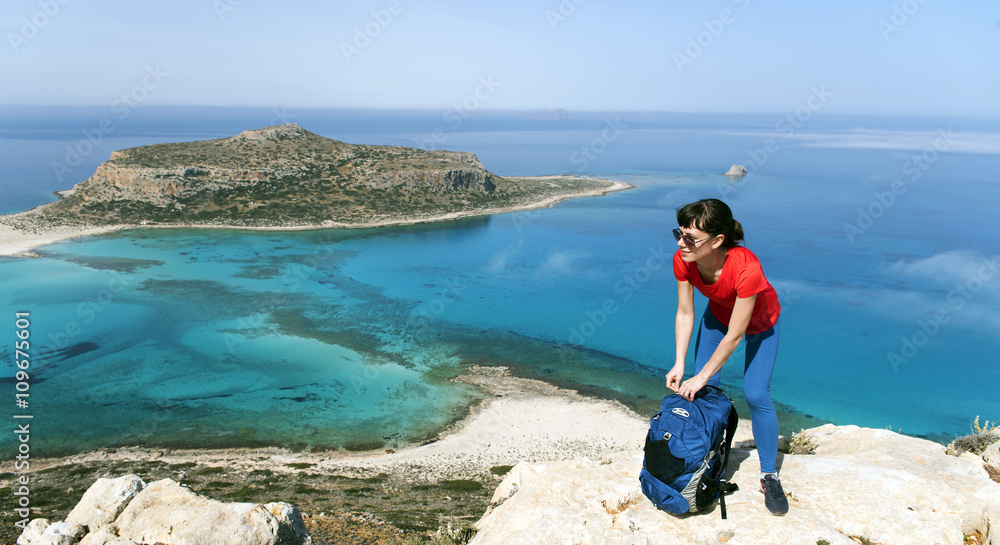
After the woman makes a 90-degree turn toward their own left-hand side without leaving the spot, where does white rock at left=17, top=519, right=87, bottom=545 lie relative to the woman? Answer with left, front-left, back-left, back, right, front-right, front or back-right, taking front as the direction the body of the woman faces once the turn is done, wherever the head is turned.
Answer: back-right

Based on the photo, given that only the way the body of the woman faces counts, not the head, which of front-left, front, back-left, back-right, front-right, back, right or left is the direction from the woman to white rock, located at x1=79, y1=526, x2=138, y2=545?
front-right

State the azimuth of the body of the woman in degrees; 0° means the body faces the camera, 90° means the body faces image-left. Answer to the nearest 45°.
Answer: approximately 45°

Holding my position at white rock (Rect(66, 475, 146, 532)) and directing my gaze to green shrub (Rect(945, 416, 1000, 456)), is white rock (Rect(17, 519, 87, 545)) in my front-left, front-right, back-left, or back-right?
back-right

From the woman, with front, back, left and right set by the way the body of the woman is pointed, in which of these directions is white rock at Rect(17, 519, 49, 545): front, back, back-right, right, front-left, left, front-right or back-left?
front-right

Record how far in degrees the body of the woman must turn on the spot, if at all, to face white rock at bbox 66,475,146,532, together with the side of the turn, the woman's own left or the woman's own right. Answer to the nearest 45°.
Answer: approximately 45° to the woman's own right
